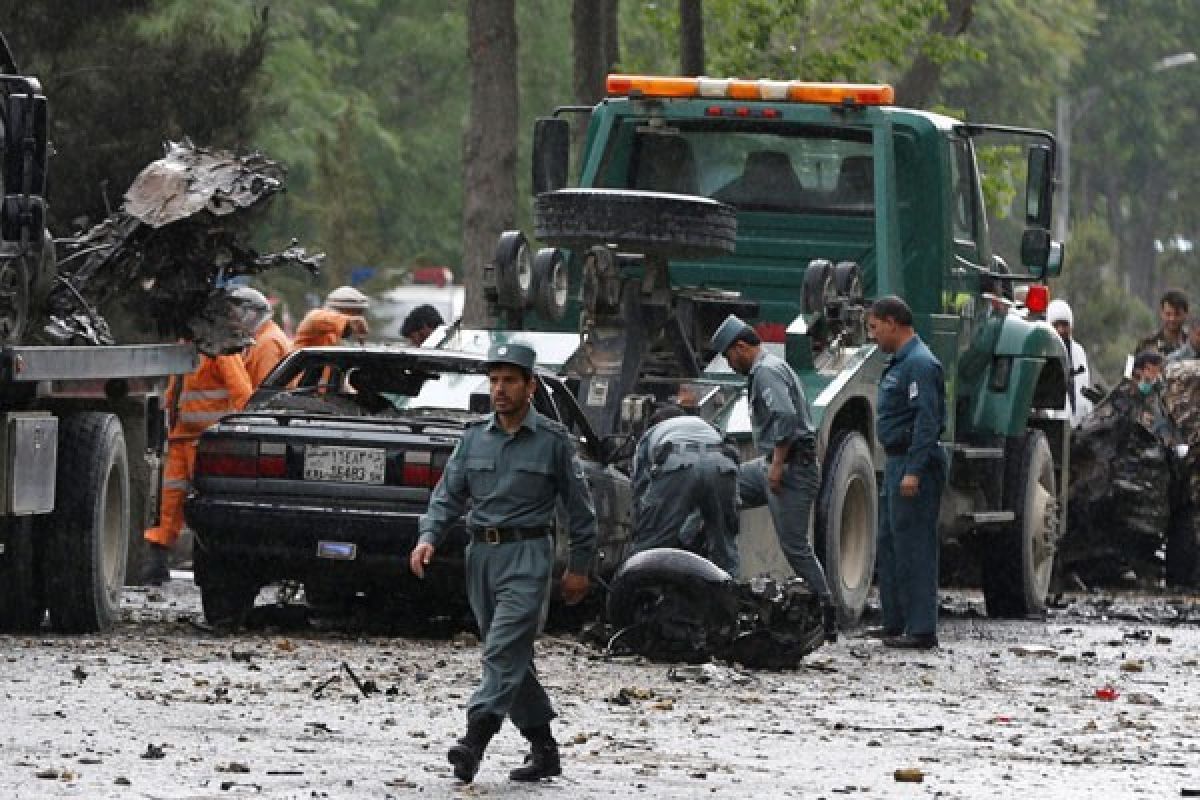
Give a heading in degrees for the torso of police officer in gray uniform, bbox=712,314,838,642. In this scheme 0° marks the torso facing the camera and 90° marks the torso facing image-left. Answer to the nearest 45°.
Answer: approximately 90°

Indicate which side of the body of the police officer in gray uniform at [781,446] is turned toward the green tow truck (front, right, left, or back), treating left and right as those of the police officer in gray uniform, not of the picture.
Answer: right

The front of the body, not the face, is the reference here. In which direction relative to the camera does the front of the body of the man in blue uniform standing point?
to the viewer's left

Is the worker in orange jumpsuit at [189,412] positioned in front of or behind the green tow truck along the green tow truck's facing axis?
behind

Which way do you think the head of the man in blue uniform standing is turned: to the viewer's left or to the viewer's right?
to the viewer's left

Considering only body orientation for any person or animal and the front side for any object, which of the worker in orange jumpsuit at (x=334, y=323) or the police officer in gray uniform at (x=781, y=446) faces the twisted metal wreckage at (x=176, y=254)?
the police officer in gray uniform

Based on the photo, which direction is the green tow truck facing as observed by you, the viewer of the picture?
facing away from the viewer and to the right of the viewer

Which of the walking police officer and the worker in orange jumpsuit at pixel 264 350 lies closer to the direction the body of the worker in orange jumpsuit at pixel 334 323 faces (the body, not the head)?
the walking police officer
